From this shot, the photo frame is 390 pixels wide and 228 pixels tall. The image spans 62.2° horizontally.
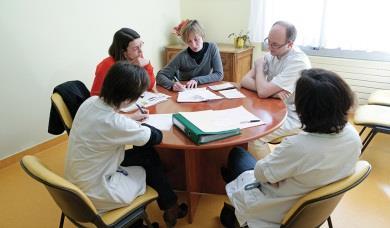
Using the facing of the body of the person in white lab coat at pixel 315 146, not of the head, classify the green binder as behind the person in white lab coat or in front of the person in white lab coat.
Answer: in front

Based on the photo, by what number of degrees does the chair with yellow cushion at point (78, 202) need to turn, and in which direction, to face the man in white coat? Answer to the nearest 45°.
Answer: approximately 45° to its right

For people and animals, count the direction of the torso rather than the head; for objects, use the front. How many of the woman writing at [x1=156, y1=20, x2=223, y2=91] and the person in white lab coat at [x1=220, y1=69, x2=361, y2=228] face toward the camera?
1

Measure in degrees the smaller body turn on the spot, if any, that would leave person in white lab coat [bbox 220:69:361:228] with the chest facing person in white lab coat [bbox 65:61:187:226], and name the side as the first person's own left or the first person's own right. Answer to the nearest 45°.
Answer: approximately 45° to the first person's own left

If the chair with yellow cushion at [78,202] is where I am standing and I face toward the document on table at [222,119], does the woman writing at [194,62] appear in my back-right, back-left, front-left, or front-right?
front-left

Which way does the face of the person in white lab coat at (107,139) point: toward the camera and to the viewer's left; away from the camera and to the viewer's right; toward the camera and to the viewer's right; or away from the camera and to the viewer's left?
away from the camera and to the viewer's right

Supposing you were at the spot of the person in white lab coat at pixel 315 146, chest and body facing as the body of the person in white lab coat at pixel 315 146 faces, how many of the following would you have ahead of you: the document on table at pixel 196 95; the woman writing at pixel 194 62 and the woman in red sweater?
3

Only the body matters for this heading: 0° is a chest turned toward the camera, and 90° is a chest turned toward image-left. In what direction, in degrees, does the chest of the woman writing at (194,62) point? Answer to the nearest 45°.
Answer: approximately 0°

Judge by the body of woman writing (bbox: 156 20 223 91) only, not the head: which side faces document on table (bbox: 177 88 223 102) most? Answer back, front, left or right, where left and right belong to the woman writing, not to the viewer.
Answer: front

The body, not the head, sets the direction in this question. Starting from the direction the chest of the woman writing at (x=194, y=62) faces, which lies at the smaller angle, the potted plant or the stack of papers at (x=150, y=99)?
the stack of papers

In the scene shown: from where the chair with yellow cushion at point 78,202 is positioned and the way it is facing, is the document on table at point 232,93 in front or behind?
in front

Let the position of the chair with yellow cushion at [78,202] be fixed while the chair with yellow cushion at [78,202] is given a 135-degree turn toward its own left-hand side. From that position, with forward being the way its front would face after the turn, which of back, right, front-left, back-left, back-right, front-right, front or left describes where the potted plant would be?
back-right

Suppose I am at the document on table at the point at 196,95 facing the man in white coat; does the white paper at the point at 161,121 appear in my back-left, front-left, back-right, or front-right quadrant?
back-right

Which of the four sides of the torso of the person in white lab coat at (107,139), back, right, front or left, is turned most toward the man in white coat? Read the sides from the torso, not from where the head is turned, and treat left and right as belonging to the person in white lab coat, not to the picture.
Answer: front

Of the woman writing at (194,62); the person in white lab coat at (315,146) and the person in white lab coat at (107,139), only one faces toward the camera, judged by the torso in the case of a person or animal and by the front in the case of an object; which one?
the woman writing

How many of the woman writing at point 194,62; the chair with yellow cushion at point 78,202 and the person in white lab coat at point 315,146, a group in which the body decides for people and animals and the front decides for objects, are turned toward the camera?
1

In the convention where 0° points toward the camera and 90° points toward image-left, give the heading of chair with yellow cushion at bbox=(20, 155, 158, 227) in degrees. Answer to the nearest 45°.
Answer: approximately 225°

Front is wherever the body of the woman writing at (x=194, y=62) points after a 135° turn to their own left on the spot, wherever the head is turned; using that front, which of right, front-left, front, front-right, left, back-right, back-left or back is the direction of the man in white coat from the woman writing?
right

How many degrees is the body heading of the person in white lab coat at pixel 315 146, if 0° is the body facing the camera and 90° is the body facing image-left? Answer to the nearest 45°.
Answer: approximately 135°

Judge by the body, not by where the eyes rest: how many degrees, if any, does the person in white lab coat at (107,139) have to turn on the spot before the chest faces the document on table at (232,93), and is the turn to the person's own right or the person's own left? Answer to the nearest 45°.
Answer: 0° — they already face it
